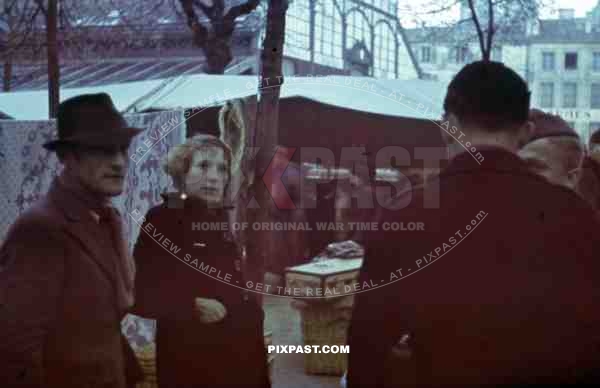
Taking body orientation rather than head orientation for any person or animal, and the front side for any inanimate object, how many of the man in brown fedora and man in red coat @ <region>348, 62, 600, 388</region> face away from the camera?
1

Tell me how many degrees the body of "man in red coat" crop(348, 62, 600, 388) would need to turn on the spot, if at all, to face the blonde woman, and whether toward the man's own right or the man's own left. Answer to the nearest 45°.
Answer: approximately 45° to the man's own left

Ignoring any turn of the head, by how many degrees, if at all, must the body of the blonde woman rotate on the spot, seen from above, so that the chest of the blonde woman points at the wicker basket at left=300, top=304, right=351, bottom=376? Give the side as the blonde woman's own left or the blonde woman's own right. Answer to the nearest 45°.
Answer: approximately 90° to the blonde woman's own left

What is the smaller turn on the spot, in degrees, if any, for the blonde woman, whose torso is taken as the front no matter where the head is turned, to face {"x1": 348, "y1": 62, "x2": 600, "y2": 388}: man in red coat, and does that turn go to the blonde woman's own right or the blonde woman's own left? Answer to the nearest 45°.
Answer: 0° — they already face them

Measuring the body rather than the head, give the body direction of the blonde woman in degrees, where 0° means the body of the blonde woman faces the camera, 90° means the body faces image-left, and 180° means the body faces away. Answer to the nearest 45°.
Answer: approximately 315°

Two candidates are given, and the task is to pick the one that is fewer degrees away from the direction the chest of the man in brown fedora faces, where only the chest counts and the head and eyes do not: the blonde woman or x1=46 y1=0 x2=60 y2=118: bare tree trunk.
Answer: the blonde woman

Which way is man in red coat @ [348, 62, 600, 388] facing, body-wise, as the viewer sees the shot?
away from the camera

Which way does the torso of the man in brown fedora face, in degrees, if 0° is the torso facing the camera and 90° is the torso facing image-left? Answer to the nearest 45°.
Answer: approximately 315°

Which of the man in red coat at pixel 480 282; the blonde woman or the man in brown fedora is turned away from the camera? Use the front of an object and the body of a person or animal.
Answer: the man in red coat

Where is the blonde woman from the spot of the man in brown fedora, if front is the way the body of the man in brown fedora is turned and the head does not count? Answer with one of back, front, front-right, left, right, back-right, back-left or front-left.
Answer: left
